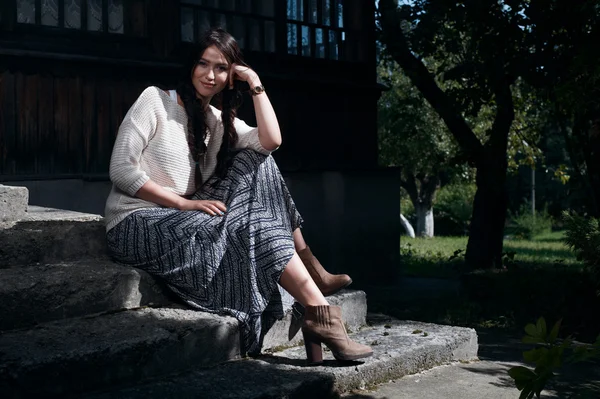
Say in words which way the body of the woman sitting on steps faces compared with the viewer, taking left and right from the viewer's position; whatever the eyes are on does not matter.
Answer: facing the viewer and to the right of the viewer
